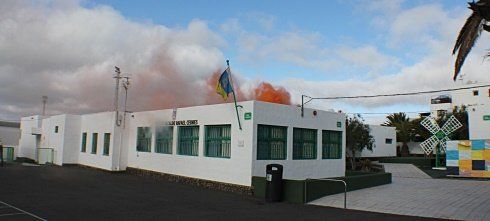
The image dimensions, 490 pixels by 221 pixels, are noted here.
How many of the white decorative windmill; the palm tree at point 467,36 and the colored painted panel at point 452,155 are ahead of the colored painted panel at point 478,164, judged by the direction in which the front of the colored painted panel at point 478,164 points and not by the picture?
1

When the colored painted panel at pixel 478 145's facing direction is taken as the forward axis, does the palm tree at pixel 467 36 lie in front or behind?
in front

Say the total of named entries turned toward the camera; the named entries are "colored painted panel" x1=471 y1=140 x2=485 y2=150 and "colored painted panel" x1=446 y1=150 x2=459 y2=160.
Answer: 2

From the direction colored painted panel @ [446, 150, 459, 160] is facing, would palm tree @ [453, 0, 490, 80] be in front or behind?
in front

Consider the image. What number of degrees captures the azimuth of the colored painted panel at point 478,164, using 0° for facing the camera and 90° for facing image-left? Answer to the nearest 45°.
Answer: approximately 0°

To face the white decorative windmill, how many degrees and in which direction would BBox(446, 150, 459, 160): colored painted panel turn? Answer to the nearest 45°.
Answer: approximately 180°

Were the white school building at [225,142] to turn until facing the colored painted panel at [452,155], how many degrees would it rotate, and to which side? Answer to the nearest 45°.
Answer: approximately 135° to its left

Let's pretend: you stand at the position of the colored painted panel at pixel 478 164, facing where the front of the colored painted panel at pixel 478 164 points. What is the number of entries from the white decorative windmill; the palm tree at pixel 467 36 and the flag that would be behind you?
1
